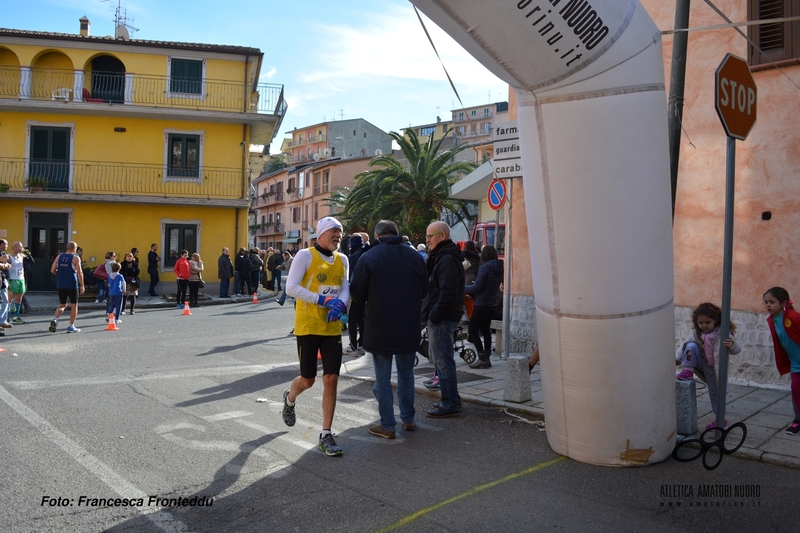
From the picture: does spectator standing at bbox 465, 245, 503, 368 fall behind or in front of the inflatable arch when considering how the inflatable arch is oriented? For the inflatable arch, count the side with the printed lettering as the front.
behind

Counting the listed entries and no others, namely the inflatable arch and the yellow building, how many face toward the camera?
2

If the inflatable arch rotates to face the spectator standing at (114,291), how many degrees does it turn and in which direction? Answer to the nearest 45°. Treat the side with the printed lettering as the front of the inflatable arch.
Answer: approximately 135° to its right

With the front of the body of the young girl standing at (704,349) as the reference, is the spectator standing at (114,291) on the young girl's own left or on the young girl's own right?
on the young girl's own right

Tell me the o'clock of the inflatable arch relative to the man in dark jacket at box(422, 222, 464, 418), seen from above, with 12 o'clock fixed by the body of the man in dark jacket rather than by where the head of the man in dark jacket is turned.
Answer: The inflatable arch is roughly at 8 o'clock from the man in dark jacket.

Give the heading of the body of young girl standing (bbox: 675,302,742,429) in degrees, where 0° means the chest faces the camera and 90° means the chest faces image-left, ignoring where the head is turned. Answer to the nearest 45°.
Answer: approximately 45°

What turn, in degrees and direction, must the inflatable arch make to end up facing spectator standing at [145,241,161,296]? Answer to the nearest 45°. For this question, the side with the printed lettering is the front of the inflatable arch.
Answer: approximately 135° to its right
